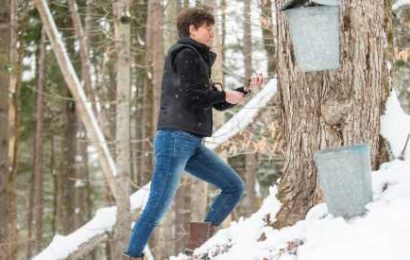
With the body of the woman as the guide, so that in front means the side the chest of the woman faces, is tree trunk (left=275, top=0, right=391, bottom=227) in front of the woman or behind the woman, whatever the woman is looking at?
in front

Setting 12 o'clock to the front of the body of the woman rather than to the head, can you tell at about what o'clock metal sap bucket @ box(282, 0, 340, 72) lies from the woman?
The metal sap bucket is roughly at 1 o'clock from the woman.

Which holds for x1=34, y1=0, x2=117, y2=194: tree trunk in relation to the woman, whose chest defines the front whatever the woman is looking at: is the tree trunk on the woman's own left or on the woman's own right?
on the woman's own left

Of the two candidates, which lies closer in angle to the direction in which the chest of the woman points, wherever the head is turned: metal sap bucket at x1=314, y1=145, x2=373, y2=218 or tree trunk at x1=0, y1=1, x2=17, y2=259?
the metal sap bucket

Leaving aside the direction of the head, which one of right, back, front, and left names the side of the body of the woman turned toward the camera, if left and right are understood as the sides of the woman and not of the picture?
right

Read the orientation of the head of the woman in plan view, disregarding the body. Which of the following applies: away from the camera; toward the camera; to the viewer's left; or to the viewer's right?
to the viewer's right

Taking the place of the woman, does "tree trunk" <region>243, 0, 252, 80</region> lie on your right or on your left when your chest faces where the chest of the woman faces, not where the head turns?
on your left

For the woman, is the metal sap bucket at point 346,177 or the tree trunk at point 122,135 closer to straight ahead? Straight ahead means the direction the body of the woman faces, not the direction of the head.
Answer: the metal sap bucket
